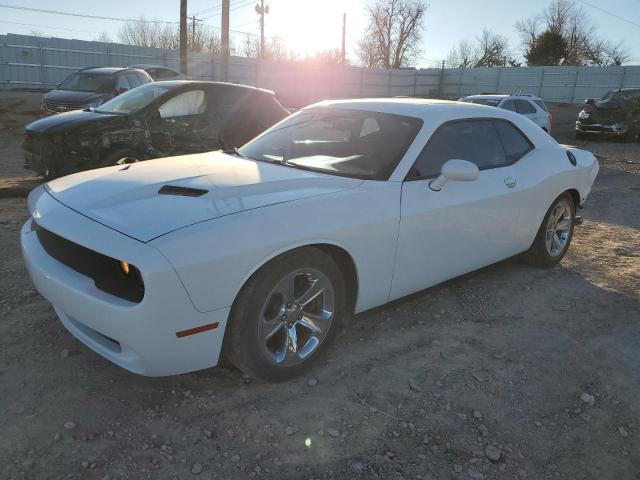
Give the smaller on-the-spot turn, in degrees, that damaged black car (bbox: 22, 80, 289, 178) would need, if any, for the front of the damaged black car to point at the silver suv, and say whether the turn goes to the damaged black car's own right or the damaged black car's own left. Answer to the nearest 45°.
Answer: approximately 180°

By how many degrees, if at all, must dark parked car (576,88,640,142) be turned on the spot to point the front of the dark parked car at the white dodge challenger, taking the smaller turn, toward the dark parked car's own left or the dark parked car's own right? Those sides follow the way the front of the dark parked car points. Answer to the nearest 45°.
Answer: approximately 45° to the dark parked car's own left

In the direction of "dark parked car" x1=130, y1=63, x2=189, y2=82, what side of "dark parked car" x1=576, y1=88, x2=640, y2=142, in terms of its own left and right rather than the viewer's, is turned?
front

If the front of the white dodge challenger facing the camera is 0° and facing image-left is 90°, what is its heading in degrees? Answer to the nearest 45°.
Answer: approximately 45°

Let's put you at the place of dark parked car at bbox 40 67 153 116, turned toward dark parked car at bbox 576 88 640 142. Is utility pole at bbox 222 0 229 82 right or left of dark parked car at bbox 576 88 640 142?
left

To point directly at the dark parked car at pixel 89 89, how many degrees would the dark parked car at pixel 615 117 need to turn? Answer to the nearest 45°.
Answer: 0° — it already faces it

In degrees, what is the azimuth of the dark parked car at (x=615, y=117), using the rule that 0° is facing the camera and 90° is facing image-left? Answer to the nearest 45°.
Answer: approximately 45°

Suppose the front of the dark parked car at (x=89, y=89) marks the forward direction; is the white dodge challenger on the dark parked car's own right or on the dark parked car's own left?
on the dark parked car's own left

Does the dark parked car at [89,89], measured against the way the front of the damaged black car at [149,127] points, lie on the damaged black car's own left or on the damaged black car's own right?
on the damaged black car's own right

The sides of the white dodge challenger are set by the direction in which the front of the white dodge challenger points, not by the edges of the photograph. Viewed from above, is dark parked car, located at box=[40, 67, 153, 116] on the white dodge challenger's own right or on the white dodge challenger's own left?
on the white dodge challenger's own right

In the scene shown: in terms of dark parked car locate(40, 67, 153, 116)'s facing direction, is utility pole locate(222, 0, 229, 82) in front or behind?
behind

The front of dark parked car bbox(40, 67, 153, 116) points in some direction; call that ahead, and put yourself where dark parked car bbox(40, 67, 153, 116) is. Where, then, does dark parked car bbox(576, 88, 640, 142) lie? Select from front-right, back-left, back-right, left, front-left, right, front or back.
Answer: back-left
